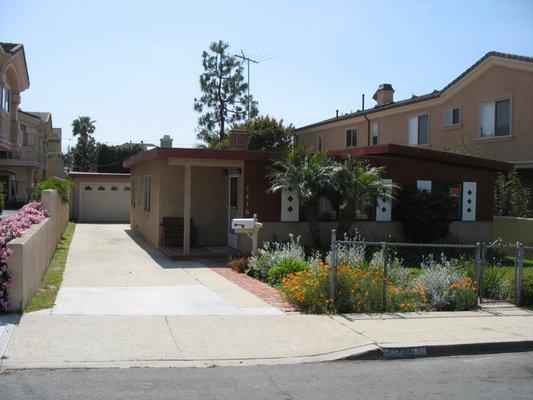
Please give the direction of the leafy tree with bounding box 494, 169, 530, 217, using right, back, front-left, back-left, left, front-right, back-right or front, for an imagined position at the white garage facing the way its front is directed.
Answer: front-left

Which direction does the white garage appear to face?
toward the camera

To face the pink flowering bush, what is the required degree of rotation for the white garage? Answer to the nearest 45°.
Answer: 0° — it already faces it

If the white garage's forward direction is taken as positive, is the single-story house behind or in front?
in front

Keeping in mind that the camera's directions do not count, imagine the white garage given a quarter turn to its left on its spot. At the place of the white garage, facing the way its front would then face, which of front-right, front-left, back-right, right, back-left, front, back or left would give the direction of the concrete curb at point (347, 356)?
right

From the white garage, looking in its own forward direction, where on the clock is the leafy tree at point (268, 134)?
The leafy tree is roughly at 8 o'clock from the white garage.

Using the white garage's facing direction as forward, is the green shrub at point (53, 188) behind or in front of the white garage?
in front

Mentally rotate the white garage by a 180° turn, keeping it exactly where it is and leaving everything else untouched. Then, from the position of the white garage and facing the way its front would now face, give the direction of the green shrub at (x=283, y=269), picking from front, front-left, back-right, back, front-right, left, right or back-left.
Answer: back

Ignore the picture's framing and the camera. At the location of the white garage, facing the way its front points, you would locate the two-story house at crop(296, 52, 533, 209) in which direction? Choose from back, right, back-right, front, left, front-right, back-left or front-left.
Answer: front-left

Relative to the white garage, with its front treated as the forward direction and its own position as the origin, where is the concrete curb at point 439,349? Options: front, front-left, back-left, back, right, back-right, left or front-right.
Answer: front

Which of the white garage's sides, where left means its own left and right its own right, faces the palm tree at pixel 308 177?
front

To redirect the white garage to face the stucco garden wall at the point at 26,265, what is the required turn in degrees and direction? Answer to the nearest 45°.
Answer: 0° — it already faces it

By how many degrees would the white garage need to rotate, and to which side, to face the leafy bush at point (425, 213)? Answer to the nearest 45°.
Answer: approximately 45° to its left

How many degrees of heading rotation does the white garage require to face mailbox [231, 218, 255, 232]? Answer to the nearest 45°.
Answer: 0° — it already faces it

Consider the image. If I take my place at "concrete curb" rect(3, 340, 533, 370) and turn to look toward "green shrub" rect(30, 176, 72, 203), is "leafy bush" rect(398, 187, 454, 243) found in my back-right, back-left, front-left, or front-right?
front-right

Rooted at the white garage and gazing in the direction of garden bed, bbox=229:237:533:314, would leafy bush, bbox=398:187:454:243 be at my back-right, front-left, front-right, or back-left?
front-left
